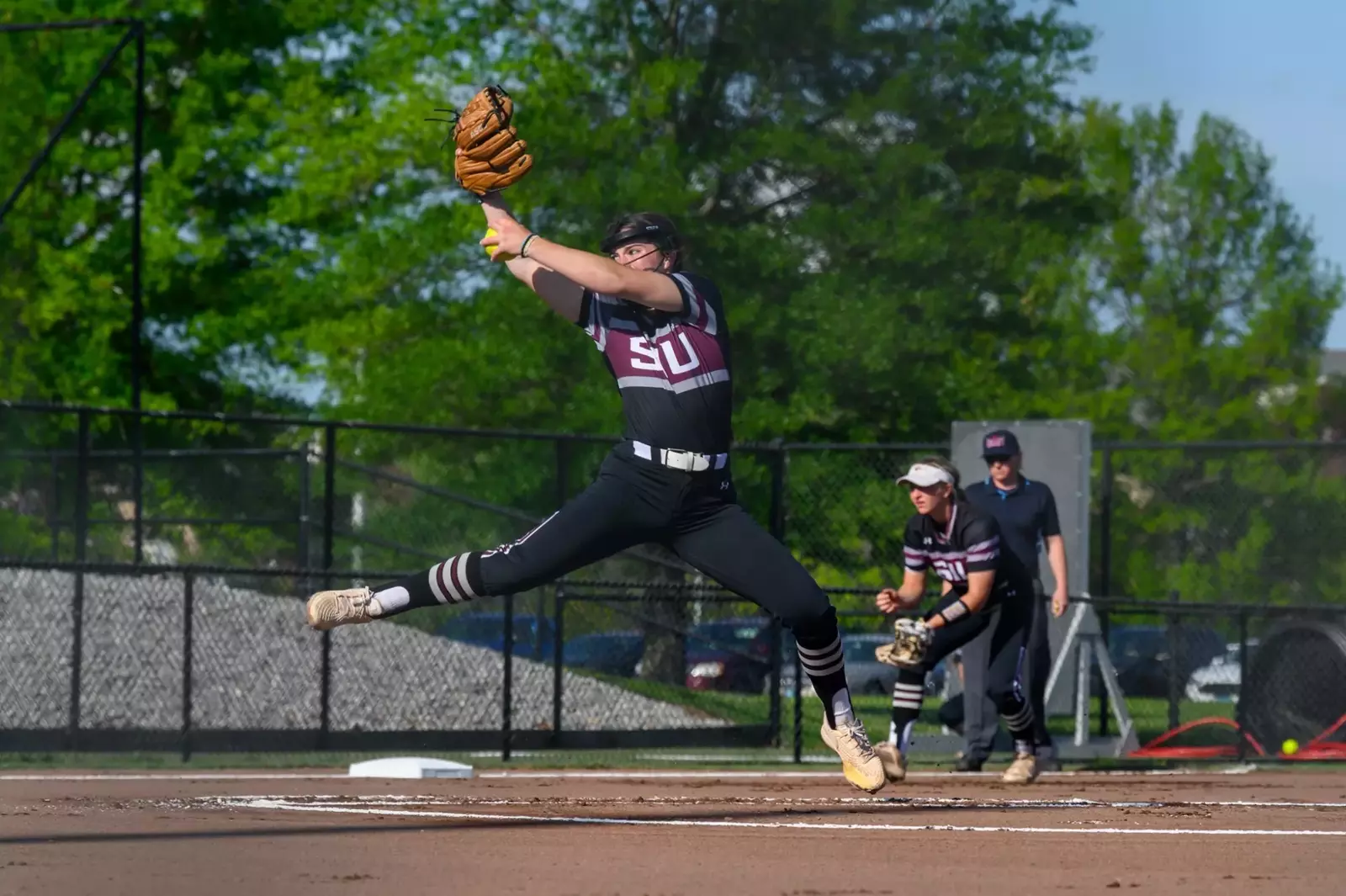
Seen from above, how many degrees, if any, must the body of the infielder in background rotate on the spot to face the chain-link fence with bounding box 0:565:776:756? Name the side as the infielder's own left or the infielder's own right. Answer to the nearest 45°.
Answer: approximately 90° to the infielder's own right

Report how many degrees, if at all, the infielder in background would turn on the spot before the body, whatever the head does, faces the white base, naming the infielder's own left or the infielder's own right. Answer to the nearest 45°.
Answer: approximately 45° to the infielder's own right

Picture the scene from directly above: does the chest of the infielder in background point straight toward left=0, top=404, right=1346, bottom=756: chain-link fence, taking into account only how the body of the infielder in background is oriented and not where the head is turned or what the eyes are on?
no

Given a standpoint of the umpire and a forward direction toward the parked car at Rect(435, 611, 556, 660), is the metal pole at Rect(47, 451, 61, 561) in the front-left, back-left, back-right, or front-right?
front-left

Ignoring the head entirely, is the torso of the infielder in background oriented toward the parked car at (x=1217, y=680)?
no

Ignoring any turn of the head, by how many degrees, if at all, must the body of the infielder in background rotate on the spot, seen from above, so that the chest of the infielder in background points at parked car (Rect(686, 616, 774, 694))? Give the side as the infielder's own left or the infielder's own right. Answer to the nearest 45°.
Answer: approximately 135° to the infielder's own right

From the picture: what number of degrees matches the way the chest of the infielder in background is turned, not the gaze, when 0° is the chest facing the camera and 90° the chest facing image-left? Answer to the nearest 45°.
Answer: approximately 45°

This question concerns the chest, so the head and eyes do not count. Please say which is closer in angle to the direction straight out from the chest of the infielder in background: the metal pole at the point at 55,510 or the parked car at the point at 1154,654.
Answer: the metal pole

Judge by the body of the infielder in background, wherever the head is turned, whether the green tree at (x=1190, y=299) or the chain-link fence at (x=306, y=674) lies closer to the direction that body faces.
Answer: the chain-link fence

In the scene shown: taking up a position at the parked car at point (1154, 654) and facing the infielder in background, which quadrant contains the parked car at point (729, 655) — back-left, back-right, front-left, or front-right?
front-right

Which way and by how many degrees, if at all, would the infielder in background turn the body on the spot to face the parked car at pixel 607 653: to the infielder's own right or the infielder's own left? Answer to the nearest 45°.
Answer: approximately 90° to the infielder's own right

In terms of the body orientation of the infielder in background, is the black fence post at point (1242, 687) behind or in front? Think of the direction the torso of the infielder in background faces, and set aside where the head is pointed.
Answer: behind

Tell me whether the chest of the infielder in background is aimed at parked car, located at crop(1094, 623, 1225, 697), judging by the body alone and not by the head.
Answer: no

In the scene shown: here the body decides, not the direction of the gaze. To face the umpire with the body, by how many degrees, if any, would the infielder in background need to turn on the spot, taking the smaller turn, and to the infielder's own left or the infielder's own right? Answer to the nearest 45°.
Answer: approximately 135° to the infielder's own right

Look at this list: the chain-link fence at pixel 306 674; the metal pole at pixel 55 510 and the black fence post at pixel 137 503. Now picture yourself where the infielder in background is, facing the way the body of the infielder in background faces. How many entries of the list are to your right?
3

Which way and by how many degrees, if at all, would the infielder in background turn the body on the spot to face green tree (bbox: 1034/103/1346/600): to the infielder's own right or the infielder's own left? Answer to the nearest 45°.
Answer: approximately 135° to the infielder's own right
